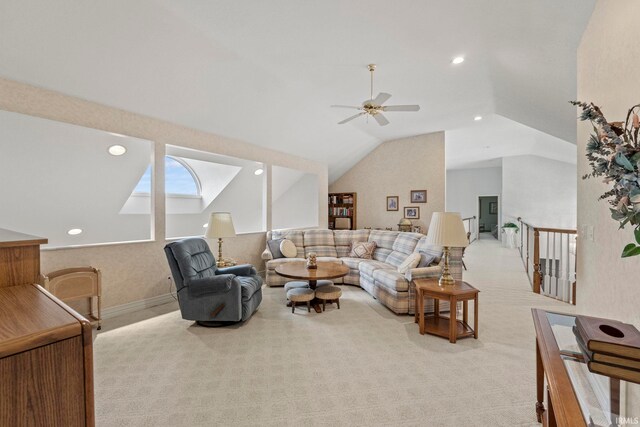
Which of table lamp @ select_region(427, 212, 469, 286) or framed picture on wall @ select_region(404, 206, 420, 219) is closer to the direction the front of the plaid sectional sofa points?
the table lamp

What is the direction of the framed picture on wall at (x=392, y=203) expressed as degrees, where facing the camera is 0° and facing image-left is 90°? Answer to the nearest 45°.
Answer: approximately 0°

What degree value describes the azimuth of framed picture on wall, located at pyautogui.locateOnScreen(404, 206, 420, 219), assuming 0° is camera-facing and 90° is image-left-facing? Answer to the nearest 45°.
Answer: approximately 0°

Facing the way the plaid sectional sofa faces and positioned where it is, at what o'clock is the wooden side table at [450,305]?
The wooden side table is roughly at 10 o'clock from the plaid sectional sofa.

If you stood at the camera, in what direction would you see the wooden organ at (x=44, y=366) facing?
facing to the right of the viewer

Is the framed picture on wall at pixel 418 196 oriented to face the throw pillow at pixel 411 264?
yes

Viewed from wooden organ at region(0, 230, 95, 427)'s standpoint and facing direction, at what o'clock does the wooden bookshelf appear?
The wooden bookshelf is roughly at 9 o'clock from the wooden organ.

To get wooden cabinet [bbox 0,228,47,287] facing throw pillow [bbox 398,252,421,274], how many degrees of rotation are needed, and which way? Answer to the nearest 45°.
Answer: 0° — it already faces it
